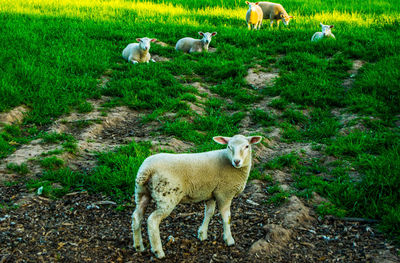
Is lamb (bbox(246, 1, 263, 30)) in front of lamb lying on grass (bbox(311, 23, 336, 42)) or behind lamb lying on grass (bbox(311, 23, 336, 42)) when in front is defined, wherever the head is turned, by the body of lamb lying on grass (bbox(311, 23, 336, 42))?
behind

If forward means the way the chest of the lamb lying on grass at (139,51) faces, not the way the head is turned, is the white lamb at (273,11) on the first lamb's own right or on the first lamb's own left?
on the first lamb's own left

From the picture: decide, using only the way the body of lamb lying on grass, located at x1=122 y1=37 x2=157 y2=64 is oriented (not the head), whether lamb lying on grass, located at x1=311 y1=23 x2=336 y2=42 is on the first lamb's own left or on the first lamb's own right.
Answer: on the first lamb's own left

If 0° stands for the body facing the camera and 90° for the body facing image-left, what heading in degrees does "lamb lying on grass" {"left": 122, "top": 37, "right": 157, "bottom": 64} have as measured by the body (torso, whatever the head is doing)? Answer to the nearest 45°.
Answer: approximately 315°

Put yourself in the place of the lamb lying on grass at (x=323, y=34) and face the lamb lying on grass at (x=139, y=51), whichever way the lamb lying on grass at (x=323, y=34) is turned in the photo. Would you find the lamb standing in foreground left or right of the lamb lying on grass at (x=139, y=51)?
left

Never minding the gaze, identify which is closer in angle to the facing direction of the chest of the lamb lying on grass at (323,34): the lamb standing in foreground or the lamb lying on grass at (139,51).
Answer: the lamb standing in foreground

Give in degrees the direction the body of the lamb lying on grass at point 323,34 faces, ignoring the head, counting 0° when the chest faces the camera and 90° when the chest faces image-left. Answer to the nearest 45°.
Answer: approximately 315°

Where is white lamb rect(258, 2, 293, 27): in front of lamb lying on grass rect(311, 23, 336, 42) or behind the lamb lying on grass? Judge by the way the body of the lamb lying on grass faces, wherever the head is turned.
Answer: behind

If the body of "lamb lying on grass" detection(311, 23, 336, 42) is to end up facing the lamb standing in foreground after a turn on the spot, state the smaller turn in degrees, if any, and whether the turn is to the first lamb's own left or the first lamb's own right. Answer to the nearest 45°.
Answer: approximately 45° to the first lamb's own right
